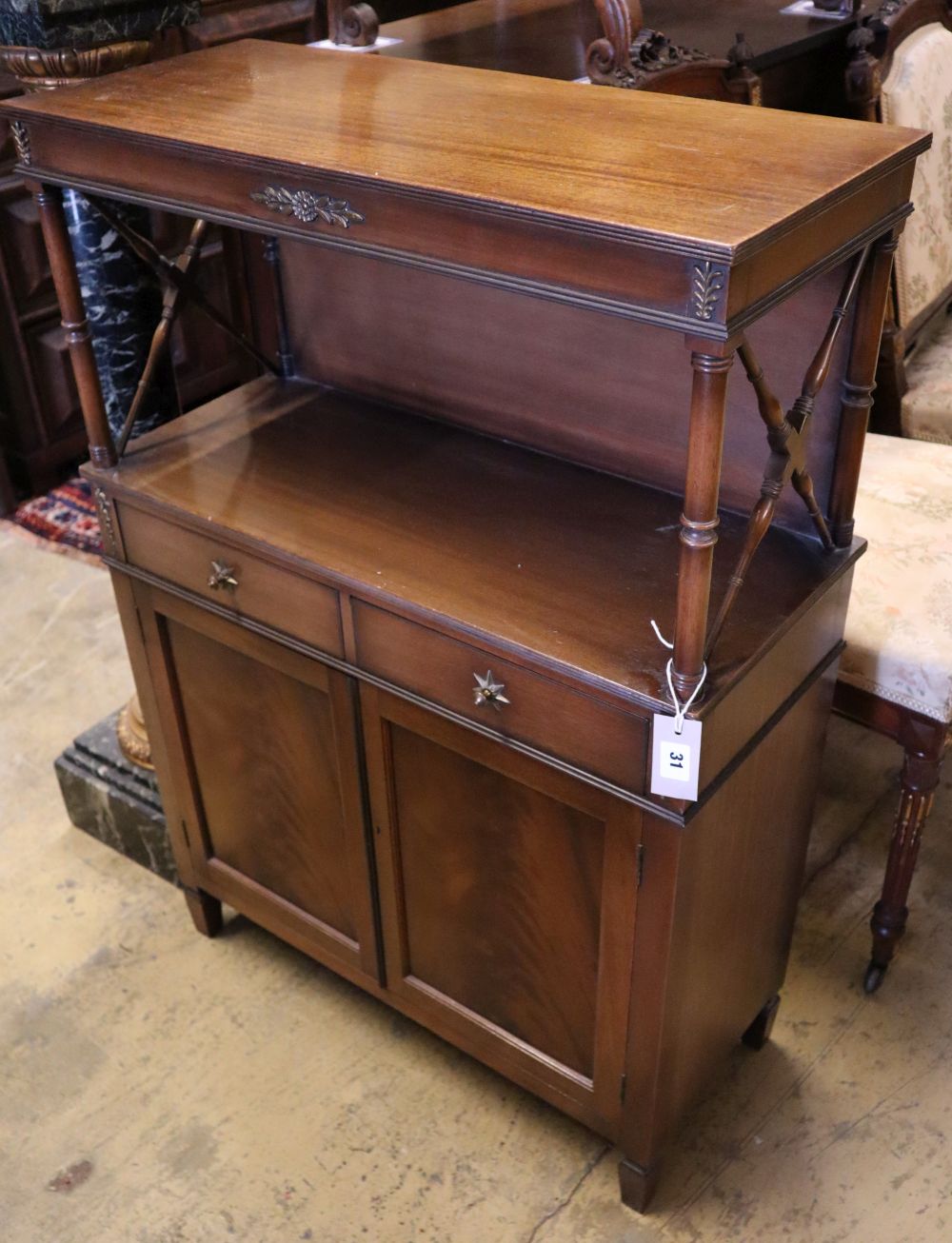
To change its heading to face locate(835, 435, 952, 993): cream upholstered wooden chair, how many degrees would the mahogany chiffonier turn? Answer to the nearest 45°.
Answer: approximately 135° to its left

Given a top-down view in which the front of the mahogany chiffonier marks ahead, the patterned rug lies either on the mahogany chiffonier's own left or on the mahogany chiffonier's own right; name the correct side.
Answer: on the mahogany chiffonier's own right

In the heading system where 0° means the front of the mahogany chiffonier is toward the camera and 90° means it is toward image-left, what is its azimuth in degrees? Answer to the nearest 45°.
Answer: approximately 45°
